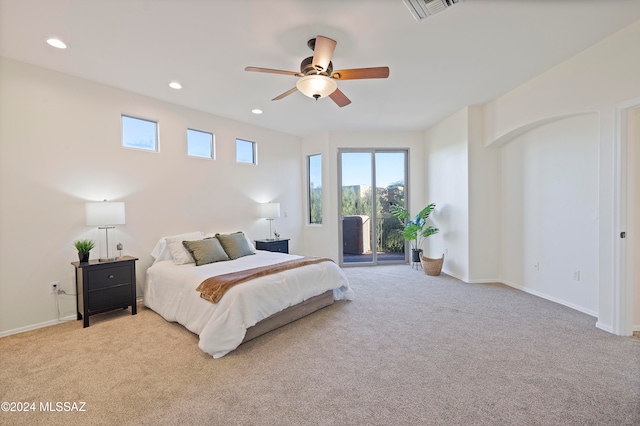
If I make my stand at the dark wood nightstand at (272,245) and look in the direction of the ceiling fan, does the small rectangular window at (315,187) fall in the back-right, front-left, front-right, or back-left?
back-left

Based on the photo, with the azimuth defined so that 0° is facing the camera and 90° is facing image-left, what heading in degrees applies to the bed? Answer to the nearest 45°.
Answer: approximately 315°

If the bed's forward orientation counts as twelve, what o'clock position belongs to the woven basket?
The woven basket is roughly at 10 o'clock from the bed.

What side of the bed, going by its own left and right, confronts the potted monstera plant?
left

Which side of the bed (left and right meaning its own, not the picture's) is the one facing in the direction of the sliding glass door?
left

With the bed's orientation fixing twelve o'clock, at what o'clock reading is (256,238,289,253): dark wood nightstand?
The dark wood nightstand is roughly at 8 o'clock from the bed.

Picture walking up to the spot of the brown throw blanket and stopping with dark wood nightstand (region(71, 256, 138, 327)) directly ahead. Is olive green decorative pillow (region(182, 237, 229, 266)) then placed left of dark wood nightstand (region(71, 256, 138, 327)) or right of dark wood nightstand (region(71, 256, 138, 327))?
right

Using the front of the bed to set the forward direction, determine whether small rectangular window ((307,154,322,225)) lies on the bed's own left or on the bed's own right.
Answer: on the bed's own left

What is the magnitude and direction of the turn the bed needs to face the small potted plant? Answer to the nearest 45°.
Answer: approximately 135° to its right

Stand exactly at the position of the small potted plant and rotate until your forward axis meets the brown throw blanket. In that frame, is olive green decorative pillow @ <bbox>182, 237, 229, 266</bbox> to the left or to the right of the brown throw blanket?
left
